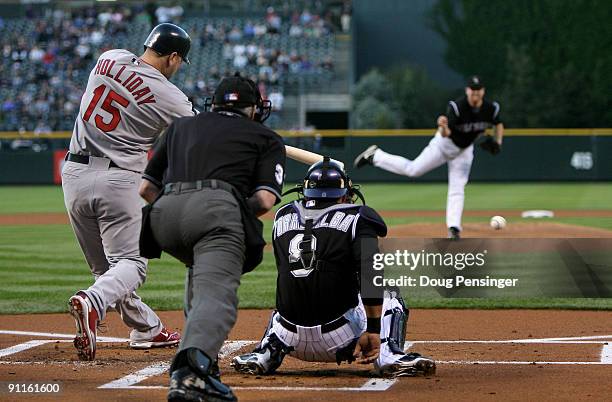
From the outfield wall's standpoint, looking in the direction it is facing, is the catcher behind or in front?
in front

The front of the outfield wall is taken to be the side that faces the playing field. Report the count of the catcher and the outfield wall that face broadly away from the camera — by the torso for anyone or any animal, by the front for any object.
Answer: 1

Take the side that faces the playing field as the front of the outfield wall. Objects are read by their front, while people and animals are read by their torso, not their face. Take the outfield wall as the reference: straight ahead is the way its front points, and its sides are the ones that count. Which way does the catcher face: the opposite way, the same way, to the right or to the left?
the opposite way

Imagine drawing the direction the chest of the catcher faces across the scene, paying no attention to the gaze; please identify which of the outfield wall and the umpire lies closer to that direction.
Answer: the outfield wall

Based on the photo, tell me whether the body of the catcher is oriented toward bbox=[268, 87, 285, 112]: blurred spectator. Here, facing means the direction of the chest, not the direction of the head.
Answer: yes

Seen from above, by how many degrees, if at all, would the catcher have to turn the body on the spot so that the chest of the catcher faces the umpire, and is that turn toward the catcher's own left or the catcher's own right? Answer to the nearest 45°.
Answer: approximately 135° to the catcher's own left

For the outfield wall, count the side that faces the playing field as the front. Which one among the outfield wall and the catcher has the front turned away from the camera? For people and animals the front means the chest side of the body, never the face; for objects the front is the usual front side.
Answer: the catcher

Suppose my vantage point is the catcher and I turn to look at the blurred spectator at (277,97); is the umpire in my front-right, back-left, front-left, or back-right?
back-left

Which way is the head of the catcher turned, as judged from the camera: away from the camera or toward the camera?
away from the camera

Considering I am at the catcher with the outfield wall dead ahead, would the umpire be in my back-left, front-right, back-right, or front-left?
back-left

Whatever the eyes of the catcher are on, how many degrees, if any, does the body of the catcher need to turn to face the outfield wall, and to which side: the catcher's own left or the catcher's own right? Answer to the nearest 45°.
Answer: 0° — they already face it

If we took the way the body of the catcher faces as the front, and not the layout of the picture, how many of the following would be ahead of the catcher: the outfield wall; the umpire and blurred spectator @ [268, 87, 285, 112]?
2

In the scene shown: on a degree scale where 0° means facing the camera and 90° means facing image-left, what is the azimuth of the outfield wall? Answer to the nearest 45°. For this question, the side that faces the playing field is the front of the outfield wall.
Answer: approximately 0°

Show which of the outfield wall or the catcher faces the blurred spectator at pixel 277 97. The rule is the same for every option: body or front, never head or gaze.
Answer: the catcher

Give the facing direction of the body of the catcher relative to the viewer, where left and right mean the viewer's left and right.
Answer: facing away from the viewer
